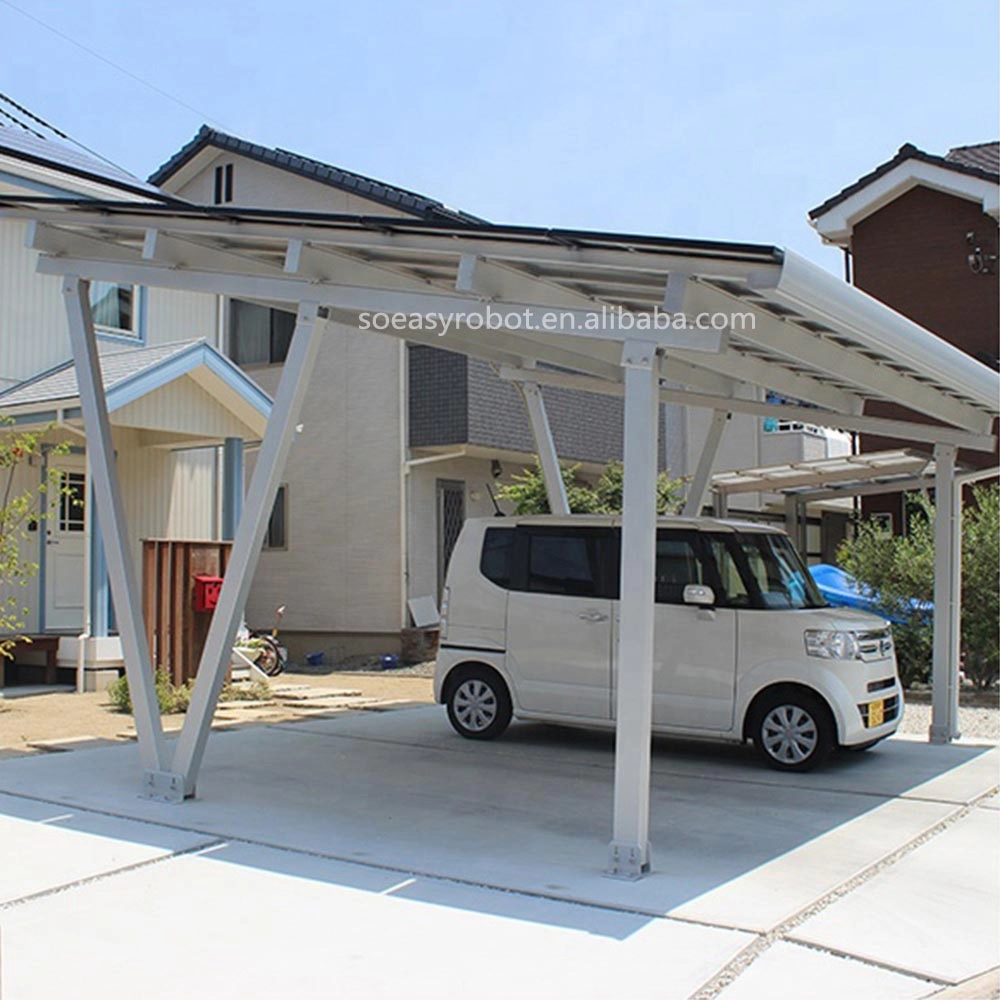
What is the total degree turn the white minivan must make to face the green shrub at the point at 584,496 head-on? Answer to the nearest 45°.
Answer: approximately 135° to its left

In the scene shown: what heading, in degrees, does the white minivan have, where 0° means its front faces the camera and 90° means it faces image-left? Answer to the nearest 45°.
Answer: approximately 315°

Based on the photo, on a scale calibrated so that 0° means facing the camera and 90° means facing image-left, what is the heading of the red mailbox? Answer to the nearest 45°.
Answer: approximately 315°
